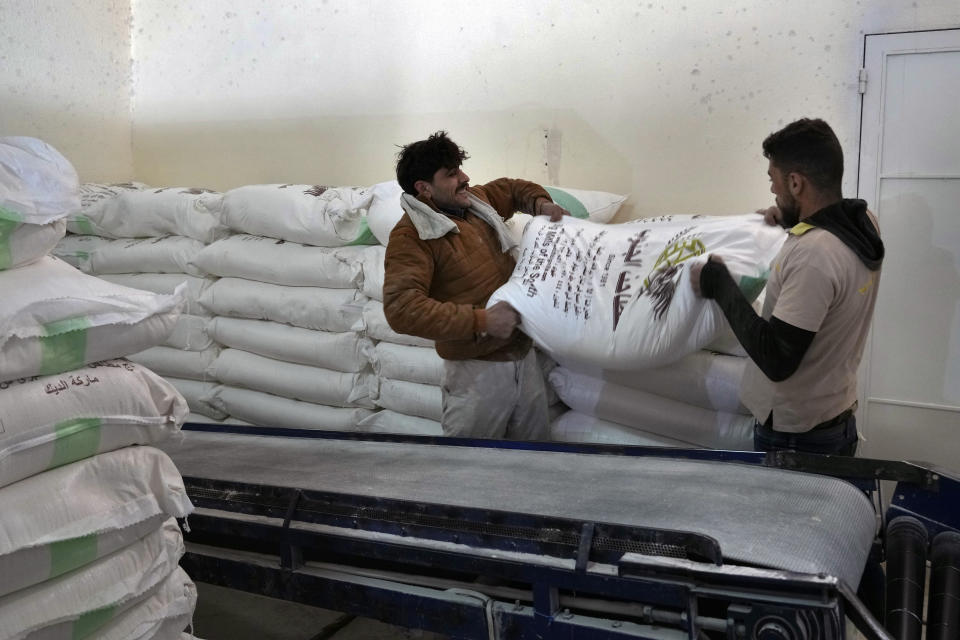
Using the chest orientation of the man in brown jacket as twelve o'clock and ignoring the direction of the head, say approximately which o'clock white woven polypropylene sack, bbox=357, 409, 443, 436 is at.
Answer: The white woven polypropylene sack is roughly at 7 o'clock from the man in brown jacket.

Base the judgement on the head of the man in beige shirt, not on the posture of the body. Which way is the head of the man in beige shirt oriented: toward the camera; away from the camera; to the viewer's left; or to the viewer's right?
to the viewer's left

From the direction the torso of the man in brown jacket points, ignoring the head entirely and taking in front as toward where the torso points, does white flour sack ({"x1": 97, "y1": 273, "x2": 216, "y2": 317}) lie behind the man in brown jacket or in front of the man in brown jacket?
behind

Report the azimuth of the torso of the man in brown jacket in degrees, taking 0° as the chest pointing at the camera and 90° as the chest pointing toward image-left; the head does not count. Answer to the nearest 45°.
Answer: approximately 315°

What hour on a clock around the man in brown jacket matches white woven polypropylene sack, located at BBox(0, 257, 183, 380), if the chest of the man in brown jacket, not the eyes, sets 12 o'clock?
The white woven polypropylene sack is roughly at 3 o'clock from the man in brown jacket.

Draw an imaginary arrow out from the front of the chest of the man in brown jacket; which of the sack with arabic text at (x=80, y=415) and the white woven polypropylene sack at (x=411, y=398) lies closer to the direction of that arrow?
the sack with arabic text

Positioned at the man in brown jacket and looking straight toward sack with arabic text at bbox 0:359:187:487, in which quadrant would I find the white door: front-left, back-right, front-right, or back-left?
back-left

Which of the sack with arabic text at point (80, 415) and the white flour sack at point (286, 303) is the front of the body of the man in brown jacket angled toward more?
the sack with arabic text

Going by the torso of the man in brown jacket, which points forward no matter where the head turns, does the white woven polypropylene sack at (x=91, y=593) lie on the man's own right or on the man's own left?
on the man's own right

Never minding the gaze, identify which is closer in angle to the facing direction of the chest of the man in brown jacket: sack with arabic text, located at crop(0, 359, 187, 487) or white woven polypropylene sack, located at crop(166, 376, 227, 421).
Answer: the sack with arabic text

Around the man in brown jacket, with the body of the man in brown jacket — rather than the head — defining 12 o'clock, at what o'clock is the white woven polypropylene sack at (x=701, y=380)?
The white woven polypropylene sack is roughly at 11 o'clock from the man in brown jacket.

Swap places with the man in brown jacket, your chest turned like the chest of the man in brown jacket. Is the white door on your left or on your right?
on your left

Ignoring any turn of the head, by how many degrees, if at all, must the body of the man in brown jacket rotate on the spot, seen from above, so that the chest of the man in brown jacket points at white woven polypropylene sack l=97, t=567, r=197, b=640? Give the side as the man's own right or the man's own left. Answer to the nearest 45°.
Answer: approximately 90° to the man's own right

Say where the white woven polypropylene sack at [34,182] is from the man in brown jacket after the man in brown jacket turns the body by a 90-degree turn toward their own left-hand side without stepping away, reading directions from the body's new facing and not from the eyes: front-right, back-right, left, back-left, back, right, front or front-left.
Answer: back

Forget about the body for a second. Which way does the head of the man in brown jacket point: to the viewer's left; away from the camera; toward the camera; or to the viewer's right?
to the viewer's right

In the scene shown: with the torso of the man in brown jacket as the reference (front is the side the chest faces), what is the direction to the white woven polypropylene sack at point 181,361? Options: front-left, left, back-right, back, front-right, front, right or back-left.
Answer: back
